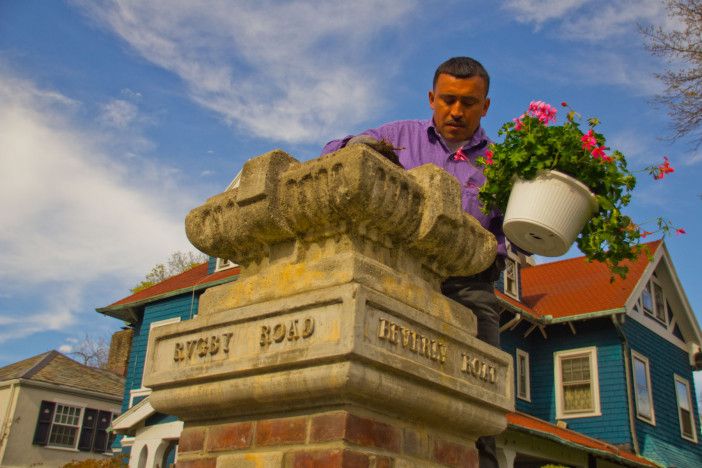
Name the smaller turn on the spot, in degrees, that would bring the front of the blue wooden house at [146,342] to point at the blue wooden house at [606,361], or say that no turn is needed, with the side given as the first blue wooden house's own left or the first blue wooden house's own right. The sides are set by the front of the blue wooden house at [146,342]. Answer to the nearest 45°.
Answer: approximately 135° to the first blue wooden house's own left

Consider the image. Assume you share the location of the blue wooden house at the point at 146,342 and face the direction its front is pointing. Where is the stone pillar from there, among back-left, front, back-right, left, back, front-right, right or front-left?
front-left

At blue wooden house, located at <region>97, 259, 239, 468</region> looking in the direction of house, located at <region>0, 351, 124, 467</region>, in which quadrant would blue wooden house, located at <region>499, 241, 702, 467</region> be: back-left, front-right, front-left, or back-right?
back-right

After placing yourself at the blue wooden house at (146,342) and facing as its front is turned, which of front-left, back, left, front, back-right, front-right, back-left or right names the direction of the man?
front-left

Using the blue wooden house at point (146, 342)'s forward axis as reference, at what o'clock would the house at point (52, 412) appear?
The house is roughly at 4 o'clock from the blue wooden house.

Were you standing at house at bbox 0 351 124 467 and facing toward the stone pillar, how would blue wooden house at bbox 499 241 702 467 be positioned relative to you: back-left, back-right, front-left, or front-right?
front-left

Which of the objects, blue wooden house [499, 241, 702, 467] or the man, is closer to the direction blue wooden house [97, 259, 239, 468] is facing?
the man

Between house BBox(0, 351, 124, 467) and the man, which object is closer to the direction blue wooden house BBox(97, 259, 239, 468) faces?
the man

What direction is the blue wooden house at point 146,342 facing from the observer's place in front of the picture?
facing the viewer and to the left of the viewer

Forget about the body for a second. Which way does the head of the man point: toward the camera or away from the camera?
toward the camera
